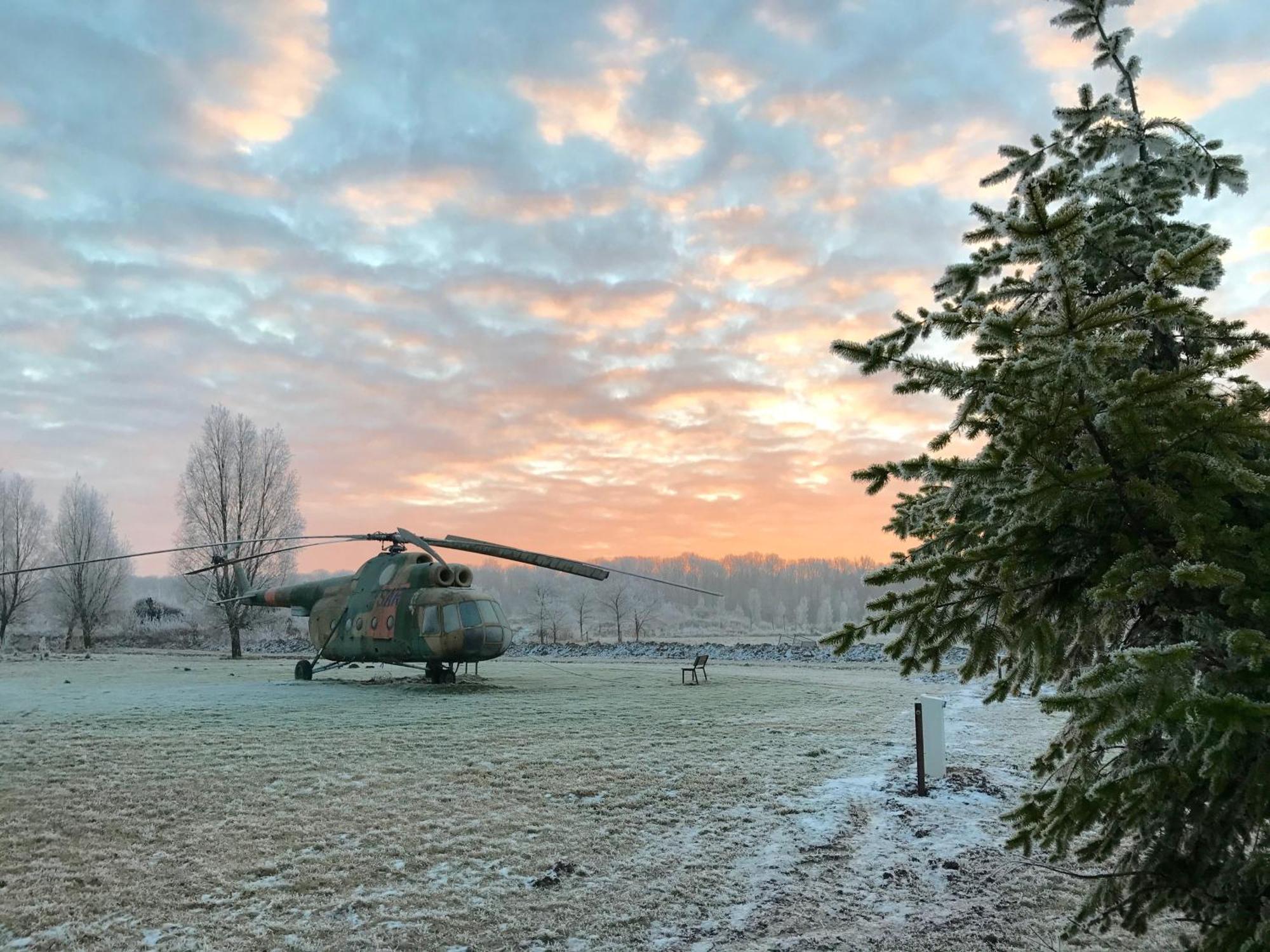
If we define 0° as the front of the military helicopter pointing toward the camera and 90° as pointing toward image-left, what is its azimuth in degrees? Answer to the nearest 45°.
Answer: approximately 315°

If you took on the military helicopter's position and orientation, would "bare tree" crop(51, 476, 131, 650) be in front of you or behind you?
behind

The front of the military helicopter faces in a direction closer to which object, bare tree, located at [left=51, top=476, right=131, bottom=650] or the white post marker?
the white post marker

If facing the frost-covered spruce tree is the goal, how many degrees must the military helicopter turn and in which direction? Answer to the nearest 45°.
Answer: approximately 45° to its right

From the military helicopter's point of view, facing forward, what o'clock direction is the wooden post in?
The wooden post is roughly at 1 o'clock from the military helicopter.

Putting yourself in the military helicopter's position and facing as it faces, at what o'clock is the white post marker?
The white post marker is roughly at 1 o'clock from the military helicopter.

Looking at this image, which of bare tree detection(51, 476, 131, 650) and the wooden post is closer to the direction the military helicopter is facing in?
the wooden post
